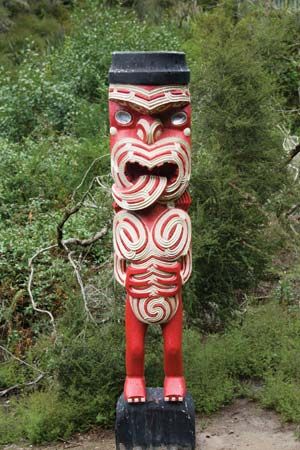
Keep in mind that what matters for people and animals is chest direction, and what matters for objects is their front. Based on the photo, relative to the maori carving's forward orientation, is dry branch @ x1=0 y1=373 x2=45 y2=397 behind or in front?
behind

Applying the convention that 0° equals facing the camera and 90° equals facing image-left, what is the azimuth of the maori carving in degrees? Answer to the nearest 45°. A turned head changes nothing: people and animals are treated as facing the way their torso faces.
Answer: approximately 0°

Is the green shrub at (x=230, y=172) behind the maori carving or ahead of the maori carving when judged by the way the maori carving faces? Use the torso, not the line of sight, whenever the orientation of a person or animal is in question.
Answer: behind

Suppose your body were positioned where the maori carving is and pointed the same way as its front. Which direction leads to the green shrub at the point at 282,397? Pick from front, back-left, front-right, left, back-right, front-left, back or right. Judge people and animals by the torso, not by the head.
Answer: back-left
